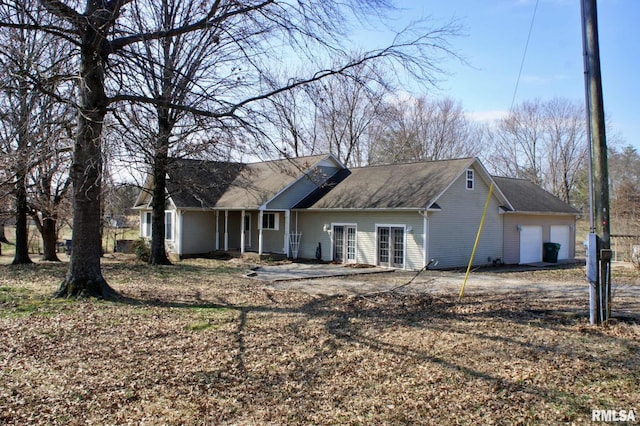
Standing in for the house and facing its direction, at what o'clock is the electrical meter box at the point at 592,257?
The electrical meter box is roughly at 10 o'clock from the house.

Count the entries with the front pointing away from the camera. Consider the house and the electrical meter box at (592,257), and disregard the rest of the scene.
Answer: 0

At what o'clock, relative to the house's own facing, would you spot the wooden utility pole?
The wooden utility pole is roughly at 10 o'clock from the house.

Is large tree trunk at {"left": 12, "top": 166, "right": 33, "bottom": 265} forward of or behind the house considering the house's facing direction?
forward

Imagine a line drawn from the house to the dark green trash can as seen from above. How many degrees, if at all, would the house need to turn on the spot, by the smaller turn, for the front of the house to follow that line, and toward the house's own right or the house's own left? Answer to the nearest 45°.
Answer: approximately 135° to the house's own left
